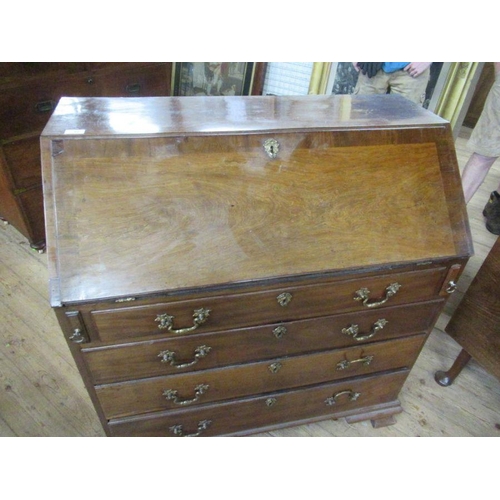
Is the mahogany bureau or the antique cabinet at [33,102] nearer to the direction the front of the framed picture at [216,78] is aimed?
the mahogany bureau

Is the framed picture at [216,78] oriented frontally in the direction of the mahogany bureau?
yes

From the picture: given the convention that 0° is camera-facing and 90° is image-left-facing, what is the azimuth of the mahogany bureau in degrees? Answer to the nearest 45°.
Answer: approximately 0°

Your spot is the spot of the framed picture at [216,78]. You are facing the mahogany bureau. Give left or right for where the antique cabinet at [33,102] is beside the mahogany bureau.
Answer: right

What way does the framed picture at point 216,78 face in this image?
toward the camera

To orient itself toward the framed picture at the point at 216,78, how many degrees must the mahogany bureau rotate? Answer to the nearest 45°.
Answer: approximately 180°

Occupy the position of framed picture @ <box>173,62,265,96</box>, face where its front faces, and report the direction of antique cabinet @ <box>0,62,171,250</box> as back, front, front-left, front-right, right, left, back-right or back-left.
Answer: front-right

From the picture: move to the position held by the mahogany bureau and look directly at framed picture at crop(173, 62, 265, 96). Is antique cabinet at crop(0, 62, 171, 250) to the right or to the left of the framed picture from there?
left

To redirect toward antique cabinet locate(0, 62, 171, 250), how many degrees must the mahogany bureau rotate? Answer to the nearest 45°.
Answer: approximately 135° to its right

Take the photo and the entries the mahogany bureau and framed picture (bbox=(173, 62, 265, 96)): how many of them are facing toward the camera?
2

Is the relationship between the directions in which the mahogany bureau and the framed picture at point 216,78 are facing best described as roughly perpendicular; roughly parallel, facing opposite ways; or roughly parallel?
roughly parallel
